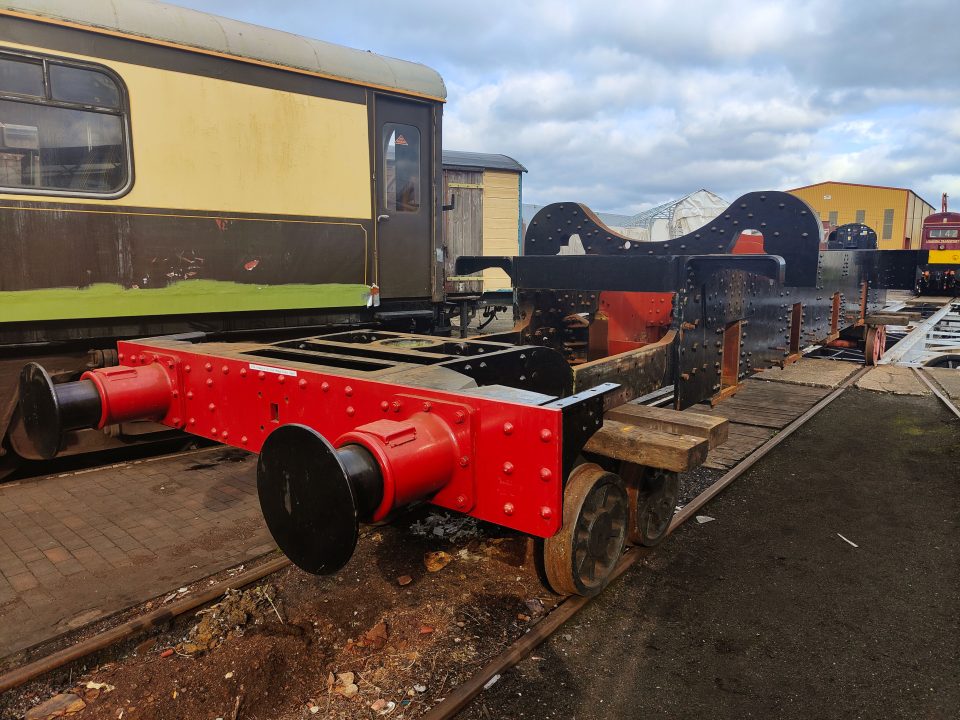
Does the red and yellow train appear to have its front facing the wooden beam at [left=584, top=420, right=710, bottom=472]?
yes

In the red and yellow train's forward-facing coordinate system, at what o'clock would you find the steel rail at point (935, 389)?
The steel rail is roughly at 12 o'clock from the red and yellow train.

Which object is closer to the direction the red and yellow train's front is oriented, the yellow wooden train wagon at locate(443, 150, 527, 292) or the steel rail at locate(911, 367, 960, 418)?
the steel rail

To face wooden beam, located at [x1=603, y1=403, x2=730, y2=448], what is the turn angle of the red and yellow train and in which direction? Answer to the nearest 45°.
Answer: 0° — it already faces it

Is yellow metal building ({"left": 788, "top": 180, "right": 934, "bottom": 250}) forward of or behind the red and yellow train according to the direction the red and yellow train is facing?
behind

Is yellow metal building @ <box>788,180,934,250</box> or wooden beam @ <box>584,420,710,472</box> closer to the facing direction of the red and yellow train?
the wooden beam

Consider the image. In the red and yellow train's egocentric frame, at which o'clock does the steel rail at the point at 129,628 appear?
The steel rail is roughly at 12 o'clock from the red and yellow train.

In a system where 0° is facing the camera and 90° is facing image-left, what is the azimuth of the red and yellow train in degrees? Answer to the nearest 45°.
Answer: approximately 0°

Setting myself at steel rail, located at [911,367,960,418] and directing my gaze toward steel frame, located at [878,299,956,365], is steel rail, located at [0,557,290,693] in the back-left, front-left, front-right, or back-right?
back-left

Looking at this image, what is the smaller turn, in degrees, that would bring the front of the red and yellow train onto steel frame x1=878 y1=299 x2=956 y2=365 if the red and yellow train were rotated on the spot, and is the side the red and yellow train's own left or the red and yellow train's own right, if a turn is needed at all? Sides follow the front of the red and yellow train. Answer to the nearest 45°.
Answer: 0° — it already faces it
